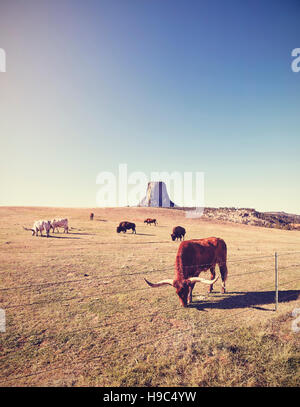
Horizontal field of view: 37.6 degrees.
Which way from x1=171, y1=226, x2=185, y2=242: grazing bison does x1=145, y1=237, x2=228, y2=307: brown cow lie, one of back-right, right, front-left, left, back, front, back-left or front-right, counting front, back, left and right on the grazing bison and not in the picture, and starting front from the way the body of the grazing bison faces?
front-left

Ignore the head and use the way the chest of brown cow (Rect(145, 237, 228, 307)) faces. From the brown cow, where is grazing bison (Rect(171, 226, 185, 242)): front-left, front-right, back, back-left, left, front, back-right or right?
back-right

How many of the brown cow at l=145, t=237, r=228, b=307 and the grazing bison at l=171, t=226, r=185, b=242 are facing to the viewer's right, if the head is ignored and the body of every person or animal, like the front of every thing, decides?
0

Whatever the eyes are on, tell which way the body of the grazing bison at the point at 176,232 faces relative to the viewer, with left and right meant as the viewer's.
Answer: facing the viewer and to the left of the viewer
